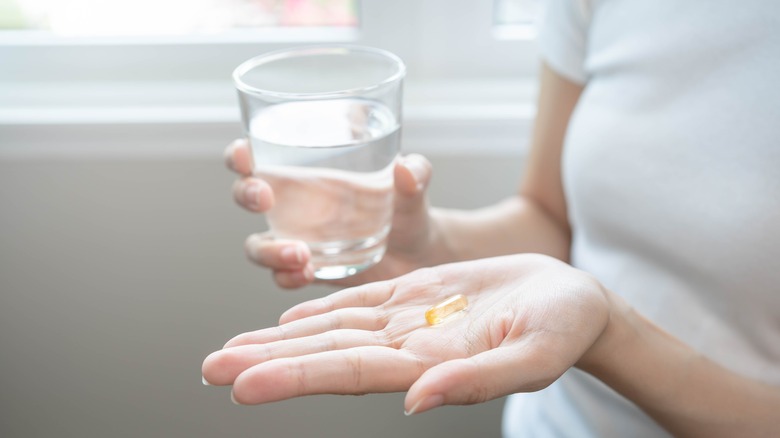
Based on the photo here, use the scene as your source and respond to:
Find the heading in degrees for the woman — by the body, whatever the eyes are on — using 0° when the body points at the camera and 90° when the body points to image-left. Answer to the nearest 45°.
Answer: approximately 45°
